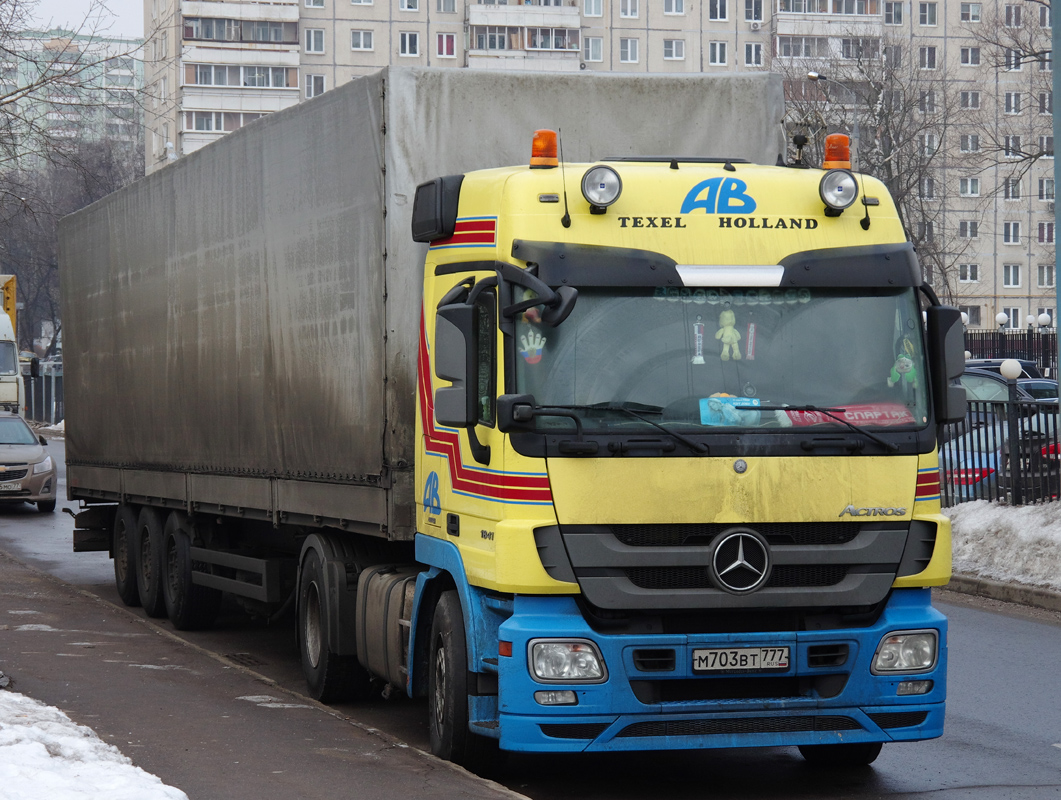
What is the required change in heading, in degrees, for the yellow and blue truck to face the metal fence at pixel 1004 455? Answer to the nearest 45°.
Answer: approximately 135° to its left

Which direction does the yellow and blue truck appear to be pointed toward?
toward the camera
